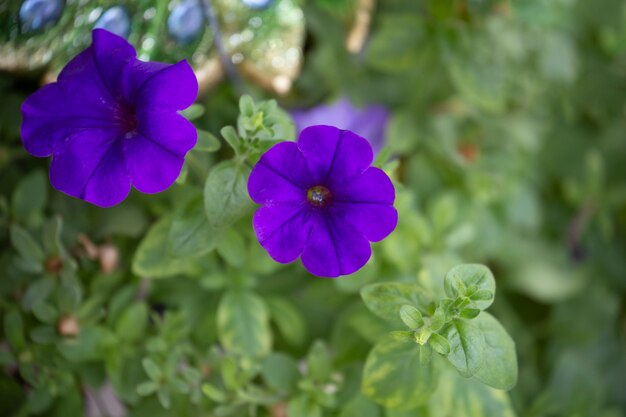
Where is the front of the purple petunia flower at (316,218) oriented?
toward the camera
